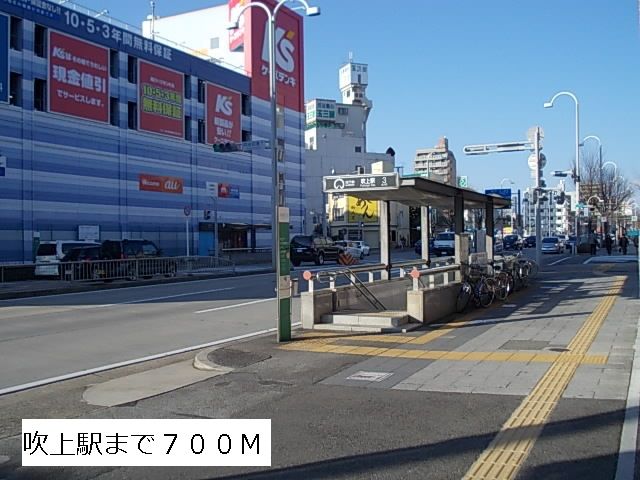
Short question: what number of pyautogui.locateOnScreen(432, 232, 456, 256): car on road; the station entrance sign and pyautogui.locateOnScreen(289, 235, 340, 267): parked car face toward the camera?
2

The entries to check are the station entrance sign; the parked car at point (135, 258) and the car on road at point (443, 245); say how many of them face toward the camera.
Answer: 2

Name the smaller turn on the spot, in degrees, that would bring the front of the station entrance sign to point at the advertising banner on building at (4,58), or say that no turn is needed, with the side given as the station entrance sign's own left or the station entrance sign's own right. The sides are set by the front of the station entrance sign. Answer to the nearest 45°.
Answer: approximately 135° to the station entrance sign's own right

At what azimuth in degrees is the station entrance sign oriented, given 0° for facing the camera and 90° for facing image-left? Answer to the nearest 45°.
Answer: approximately 0°

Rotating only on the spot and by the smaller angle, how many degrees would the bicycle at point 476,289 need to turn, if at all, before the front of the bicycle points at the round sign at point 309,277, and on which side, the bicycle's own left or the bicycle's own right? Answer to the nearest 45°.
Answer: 0° — it already faces it

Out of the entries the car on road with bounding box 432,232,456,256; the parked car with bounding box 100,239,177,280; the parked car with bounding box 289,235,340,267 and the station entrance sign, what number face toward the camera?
2

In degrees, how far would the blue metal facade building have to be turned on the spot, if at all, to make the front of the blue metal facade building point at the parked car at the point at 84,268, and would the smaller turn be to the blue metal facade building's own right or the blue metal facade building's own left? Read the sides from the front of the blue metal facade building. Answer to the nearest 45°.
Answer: approximately 45° to the blue metal facade building's own right
